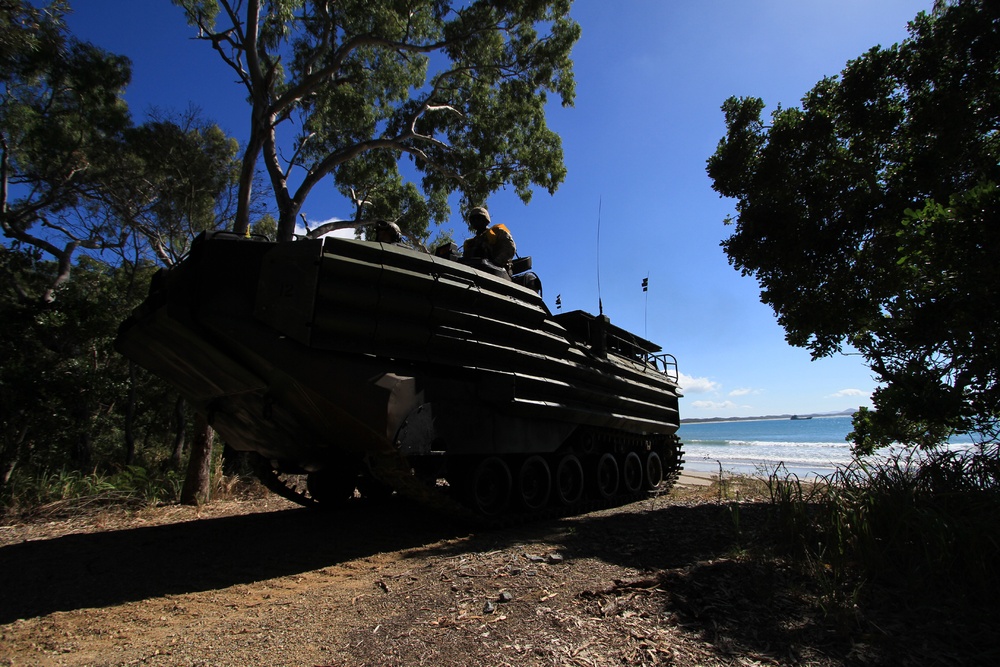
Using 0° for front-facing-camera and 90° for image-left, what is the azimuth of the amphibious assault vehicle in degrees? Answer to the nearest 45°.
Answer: approximately 45°

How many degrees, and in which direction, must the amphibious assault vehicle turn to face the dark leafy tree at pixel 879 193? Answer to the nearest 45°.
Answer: approximately 135° to its left

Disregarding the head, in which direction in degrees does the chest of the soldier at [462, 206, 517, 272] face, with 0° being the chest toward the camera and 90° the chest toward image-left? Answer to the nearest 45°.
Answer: approximately 45°

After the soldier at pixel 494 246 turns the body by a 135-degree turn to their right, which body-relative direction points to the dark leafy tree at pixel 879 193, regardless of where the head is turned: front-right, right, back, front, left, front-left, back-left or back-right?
right
